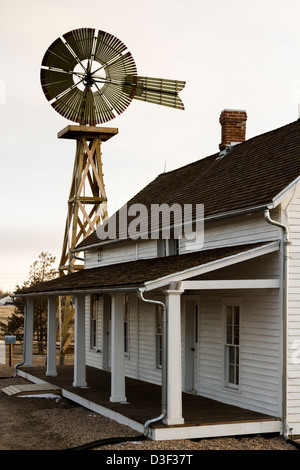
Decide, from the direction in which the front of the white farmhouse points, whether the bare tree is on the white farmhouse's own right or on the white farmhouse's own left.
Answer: on the white farmhouse's own right

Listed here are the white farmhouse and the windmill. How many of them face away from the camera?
0

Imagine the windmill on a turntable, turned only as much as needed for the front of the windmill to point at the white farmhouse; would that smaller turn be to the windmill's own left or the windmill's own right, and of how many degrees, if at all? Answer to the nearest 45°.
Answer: approximately 45° to the windmill's own left

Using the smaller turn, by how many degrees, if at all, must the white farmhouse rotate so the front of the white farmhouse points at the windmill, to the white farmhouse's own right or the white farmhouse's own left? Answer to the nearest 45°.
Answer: approximately 135° to the white farmhouse's own right

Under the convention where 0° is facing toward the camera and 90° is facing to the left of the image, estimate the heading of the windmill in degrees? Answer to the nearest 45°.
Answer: approximately 45°

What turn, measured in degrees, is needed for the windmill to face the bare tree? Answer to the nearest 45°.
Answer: approximately 135° to its right
